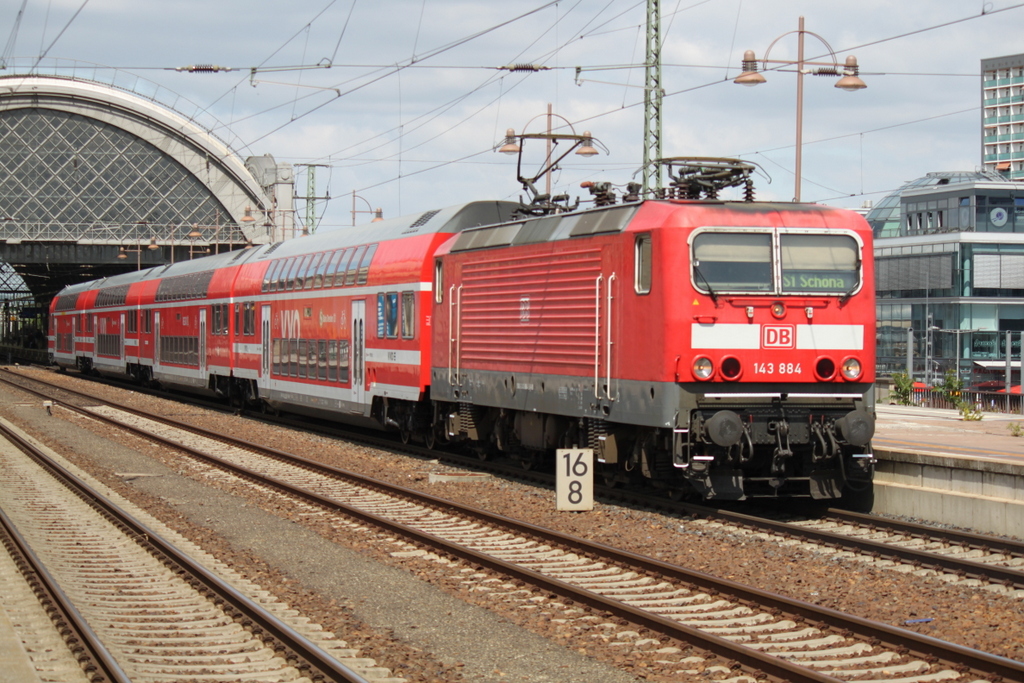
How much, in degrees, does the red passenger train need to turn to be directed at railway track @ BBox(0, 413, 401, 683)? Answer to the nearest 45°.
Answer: approximately 90° to its right

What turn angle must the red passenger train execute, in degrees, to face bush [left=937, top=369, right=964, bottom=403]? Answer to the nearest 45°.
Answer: approximately 90° to its left

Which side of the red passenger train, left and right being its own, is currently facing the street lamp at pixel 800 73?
left

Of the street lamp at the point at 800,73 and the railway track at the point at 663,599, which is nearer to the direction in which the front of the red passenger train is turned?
the railway track

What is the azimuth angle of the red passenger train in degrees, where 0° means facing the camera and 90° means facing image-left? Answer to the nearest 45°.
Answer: approximately 315°

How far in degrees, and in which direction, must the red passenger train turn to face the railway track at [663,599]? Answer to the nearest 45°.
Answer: approximately 45° to its right
